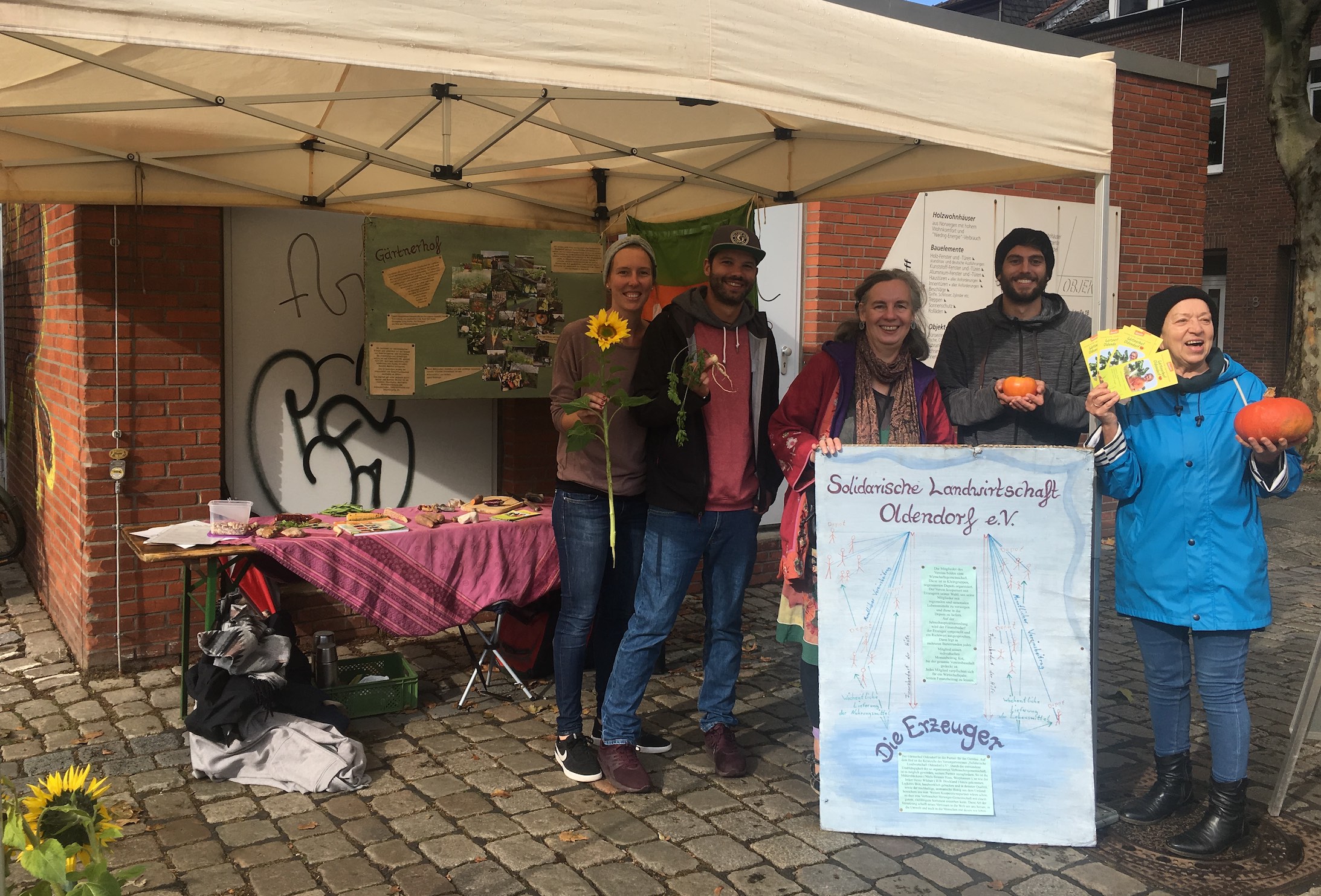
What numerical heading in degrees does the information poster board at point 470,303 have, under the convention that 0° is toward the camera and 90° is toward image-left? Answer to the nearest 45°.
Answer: approximately 0°

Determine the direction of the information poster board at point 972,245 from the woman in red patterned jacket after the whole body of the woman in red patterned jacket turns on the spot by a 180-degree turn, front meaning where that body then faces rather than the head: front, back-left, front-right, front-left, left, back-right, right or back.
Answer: front

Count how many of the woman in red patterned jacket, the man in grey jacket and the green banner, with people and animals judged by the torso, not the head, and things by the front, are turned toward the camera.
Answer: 3

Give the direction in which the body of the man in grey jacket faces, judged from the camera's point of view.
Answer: toward the camera

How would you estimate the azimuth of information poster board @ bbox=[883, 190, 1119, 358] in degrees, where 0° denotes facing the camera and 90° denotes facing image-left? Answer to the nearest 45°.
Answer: approximately 0°

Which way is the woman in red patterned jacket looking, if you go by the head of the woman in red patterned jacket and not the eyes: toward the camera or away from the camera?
toward the camera

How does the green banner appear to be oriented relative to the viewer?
toward the camera

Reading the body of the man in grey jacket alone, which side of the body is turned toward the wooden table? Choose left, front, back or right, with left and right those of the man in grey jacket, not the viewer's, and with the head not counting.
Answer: right

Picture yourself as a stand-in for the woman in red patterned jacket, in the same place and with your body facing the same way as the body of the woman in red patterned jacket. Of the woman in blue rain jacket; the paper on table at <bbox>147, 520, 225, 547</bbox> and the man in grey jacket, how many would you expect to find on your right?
1

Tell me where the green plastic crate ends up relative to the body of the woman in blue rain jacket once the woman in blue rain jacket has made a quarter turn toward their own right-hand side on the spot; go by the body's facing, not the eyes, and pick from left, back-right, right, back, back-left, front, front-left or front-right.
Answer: front

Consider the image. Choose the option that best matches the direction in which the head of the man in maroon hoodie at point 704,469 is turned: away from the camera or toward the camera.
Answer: toward the camera

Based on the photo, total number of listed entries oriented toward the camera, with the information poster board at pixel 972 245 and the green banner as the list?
2

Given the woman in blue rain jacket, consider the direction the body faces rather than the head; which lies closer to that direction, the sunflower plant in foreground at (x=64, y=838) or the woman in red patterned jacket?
the sunflower plant in foreground
